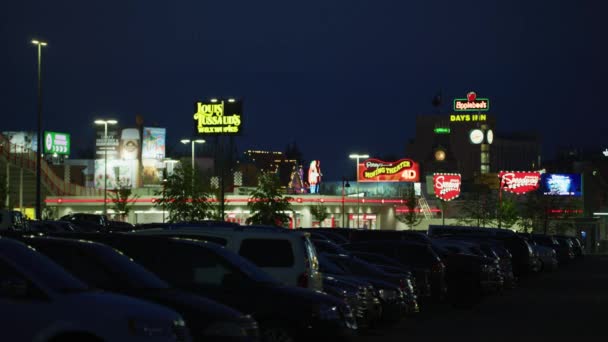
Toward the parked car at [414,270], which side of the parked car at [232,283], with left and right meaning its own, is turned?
left

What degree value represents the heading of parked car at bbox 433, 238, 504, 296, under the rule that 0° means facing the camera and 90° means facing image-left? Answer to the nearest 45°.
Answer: approximately 315°

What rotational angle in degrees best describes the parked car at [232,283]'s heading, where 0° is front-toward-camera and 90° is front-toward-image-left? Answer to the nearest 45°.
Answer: approximately 315°

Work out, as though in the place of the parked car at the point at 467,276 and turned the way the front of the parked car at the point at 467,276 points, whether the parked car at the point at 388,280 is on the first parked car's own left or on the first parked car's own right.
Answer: on the first parked car's own right

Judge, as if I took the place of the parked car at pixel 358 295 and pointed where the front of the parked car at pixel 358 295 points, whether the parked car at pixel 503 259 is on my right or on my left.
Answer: on my left

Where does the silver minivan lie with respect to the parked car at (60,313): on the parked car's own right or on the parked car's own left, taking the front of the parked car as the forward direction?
on the parked car's own left

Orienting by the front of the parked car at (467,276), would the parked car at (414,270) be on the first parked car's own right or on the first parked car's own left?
on the first parked car's own right

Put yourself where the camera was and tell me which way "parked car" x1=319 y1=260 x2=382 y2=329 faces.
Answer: facing the viewer and to the right of the viewer

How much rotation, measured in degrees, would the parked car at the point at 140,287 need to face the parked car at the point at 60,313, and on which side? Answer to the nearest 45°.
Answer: approximately 90° to its right

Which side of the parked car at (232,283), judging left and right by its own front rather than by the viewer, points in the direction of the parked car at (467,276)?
left
